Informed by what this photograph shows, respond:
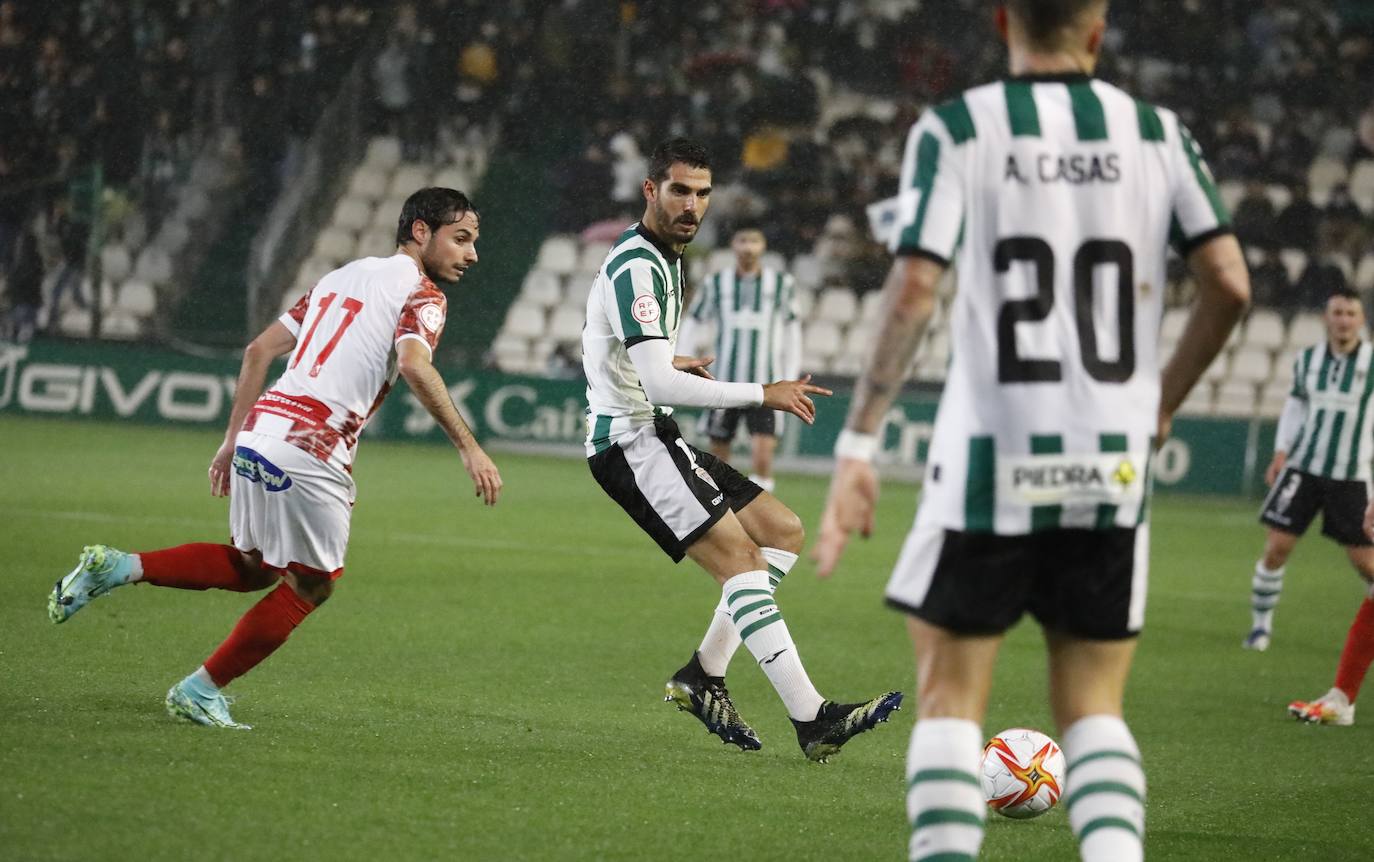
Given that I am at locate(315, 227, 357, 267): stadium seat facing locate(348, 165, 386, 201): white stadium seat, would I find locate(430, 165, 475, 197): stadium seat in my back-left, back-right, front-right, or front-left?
front-right

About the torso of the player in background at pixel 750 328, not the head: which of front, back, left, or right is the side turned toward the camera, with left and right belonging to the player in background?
front

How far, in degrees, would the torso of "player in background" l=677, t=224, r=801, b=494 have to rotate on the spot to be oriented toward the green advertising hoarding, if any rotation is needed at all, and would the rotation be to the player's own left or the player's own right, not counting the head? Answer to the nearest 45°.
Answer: approximately 135° to the player's own right

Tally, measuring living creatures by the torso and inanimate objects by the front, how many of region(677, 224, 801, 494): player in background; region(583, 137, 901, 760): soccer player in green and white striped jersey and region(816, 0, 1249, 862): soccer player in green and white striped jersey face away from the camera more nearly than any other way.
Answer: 1

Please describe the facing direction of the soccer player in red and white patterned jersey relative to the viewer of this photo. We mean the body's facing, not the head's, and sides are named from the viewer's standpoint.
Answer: facing away from the viewer and to the right of the viewer

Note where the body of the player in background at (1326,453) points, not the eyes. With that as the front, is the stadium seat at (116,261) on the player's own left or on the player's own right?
on the player's own right

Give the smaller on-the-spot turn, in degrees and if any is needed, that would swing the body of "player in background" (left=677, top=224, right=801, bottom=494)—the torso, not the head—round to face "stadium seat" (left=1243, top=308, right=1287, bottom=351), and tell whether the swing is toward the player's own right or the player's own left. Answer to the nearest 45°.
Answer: approximately 135° to the player's own left

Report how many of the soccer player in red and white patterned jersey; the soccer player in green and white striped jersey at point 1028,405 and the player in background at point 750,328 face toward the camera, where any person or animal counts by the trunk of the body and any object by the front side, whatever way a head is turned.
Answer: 1

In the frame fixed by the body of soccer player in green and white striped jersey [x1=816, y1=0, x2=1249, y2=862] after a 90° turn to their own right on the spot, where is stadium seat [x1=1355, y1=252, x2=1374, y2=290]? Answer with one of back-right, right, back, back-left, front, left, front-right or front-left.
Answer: left

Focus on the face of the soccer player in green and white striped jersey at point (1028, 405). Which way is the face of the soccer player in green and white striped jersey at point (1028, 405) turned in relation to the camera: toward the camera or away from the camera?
away from the camera

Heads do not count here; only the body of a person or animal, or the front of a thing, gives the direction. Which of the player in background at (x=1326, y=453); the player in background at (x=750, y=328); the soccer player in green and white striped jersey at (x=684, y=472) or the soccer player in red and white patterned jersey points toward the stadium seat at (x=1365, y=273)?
the soccer player in red and white patterned jersey

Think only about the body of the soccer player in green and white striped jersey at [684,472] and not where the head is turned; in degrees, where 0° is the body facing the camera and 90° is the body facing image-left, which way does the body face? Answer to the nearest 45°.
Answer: approximately 315°

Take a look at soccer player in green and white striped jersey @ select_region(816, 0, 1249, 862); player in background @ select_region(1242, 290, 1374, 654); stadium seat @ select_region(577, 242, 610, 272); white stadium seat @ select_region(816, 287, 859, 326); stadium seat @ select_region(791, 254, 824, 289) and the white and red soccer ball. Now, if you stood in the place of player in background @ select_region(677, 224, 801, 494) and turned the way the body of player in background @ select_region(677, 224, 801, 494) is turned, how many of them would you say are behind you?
3

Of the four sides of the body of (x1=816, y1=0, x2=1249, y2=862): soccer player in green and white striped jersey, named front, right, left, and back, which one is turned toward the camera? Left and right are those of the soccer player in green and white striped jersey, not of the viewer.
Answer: back

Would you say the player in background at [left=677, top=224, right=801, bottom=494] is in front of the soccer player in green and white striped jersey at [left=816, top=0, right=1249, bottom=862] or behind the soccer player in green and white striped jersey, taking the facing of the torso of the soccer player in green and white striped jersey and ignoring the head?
in front

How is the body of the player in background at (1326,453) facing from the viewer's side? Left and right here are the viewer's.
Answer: facing the viewer
